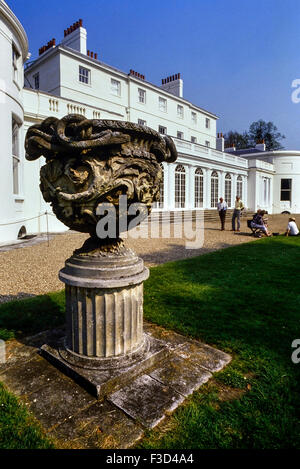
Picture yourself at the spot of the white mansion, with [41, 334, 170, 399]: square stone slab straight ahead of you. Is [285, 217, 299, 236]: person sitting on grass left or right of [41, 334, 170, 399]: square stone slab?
left

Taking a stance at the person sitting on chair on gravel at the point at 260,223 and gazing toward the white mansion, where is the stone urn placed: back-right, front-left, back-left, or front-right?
back-left

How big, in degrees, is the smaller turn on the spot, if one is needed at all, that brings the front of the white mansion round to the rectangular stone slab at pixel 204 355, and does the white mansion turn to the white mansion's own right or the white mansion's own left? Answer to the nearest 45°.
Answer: approximately 45° to the white mansion's own right

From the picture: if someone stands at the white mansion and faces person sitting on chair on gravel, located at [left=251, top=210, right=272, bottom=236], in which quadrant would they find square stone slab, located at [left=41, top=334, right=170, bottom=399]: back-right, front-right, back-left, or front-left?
front-right

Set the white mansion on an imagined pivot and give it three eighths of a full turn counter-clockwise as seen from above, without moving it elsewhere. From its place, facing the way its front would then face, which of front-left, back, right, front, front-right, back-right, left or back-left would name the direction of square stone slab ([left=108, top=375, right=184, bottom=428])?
back

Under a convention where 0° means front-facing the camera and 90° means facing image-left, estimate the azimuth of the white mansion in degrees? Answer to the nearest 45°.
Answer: approximately 315°

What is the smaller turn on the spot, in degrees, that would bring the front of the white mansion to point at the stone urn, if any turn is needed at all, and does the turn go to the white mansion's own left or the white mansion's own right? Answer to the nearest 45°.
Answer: approximately 45° to the white mansion's own right

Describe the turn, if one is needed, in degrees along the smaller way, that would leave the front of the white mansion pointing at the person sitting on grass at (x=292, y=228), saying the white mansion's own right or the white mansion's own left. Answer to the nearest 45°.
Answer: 0° — it already faces them

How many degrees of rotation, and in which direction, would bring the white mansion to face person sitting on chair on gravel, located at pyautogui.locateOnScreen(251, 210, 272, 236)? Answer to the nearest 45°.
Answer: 0° — it already faces them
